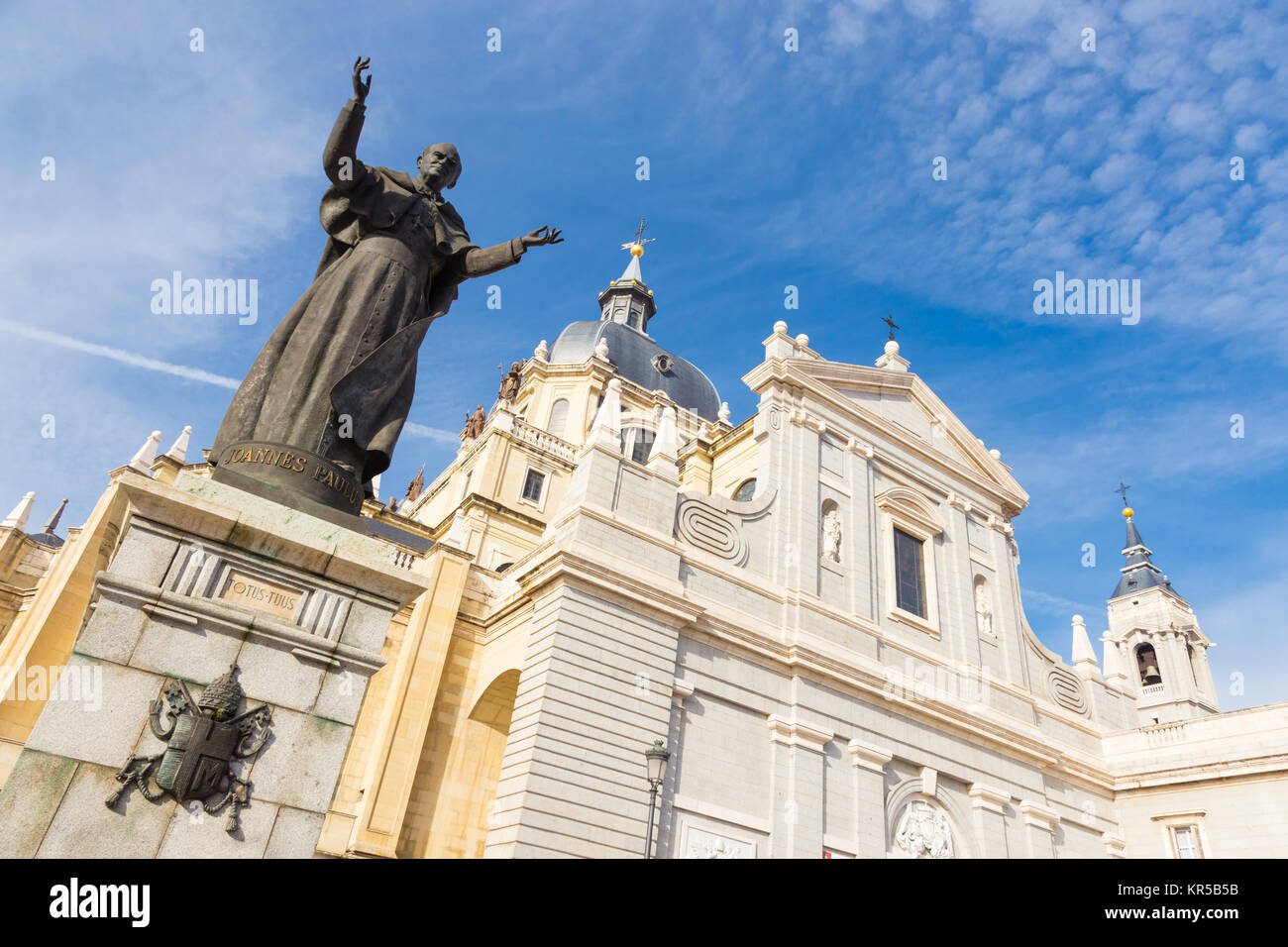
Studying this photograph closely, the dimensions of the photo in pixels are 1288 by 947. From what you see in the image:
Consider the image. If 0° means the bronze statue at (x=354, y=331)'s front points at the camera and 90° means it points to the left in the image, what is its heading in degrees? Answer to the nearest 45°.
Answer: approximately 0°
